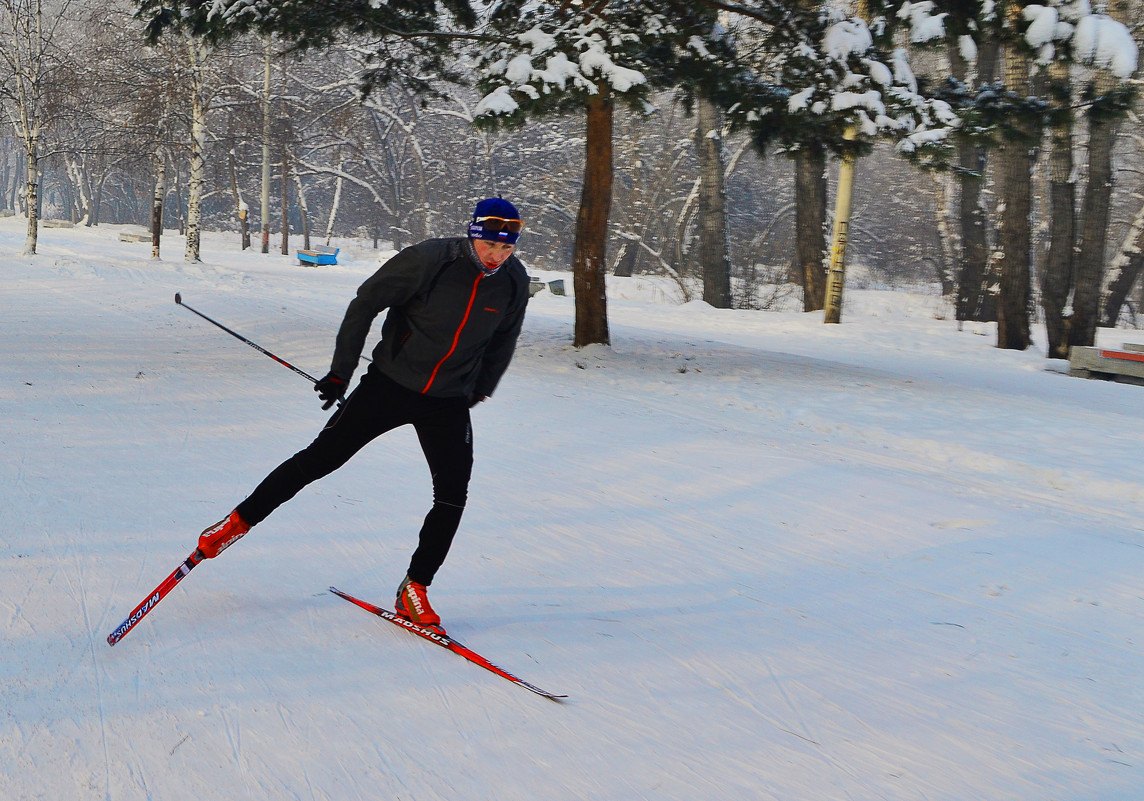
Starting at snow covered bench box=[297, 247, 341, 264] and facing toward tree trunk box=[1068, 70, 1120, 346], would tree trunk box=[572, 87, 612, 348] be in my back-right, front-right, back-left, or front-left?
front-right

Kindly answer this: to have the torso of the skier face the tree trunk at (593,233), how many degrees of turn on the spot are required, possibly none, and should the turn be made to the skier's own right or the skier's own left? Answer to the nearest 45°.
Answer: approximately 135° to the skier's own left

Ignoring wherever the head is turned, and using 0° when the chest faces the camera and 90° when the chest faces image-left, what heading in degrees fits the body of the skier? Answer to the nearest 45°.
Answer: approximately 315°

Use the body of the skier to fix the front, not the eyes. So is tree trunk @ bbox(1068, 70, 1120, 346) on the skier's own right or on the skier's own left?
on the skier's own left

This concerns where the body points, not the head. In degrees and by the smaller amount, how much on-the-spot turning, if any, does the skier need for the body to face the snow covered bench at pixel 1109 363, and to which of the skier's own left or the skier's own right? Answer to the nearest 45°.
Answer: approximately 90° to the skier's own left

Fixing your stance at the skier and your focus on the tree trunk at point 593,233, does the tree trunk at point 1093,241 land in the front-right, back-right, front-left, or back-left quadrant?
front-right
